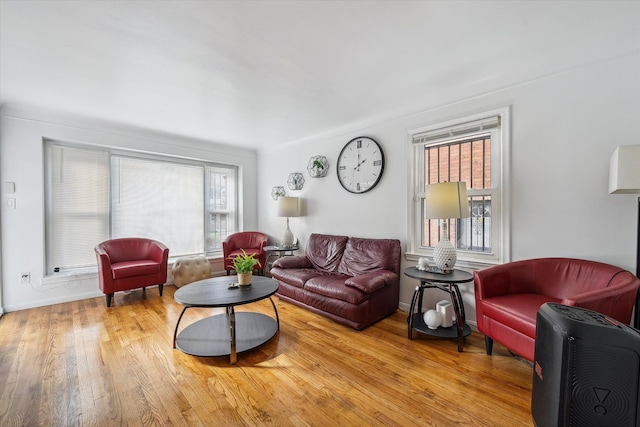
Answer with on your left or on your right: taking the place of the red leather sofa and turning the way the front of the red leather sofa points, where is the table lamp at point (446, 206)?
on your left

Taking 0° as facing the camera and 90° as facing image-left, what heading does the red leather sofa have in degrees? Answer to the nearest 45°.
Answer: approximately 45°

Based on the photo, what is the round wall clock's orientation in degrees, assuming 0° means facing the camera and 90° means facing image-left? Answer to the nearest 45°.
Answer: approximately 45°

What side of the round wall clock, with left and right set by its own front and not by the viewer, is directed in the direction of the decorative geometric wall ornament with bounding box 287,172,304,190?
right

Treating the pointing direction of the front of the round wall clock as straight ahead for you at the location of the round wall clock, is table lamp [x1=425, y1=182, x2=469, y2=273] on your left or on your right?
on your left

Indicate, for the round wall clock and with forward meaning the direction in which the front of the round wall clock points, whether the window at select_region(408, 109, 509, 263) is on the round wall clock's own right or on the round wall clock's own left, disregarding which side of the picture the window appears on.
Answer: on the round wall clock's own left
